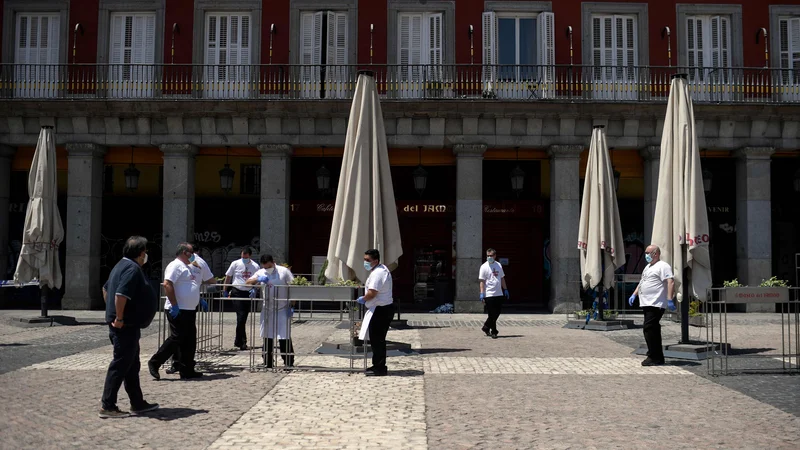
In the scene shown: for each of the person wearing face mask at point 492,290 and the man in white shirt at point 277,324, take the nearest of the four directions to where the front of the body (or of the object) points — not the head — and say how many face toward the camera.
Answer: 2

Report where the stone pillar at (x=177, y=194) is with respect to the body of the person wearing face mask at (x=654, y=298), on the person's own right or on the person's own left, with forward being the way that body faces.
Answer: on the person's own right

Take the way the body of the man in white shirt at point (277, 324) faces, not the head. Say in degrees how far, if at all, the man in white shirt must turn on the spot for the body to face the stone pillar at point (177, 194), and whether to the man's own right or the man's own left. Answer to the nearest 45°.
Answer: approximately 180°

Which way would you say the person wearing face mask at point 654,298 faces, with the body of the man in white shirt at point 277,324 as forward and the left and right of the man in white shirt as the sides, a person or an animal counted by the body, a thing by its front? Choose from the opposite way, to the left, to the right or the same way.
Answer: to the right

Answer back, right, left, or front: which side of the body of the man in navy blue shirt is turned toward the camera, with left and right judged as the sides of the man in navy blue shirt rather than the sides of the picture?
right

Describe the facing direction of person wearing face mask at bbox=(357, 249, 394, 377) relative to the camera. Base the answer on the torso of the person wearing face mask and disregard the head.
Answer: to the viewer's left

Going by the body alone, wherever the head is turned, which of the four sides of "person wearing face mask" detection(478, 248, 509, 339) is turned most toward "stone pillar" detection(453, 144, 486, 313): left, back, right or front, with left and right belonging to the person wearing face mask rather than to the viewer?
back

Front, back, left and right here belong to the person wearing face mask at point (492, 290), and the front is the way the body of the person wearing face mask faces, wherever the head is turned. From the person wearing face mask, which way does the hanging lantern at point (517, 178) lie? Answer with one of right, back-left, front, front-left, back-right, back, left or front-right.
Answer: back

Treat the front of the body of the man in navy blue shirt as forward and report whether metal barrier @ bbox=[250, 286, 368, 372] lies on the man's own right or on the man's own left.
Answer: on the man's own left

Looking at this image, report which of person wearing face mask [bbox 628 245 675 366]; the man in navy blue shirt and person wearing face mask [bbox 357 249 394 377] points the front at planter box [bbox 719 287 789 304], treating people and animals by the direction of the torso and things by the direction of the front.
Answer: the man in navy blue shirt

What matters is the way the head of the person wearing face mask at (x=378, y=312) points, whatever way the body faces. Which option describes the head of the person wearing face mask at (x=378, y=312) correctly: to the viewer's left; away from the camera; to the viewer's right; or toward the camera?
to the viewer's left

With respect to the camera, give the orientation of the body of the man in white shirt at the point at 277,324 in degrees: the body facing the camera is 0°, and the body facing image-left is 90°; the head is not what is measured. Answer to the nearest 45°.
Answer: approximately 0°

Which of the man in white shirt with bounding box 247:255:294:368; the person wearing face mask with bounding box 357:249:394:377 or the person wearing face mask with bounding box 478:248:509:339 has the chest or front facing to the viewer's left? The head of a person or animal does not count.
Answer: the person wearing face mask with bounding box 357:249:394:377
